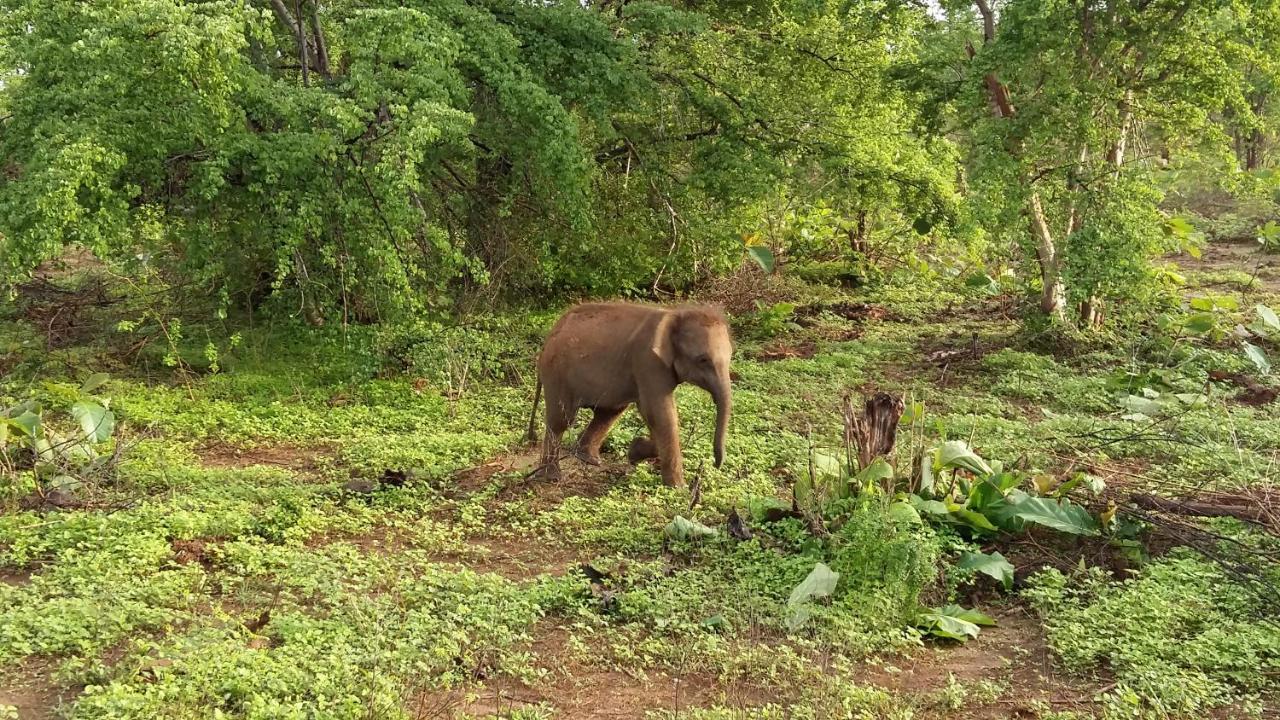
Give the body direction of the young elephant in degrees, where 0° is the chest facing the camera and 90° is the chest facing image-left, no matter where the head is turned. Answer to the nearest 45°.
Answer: approximately 270°

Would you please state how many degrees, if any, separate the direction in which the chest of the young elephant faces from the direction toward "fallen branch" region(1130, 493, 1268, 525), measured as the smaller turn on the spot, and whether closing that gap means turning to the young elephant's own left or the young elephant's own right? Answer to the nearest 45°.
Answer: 0° — it already faces it

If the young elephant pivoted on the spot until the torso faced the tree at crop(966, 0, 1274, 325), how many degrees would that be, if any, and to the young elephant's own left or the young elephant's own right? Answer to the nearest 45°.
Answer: approximately 45° to the young elephant's own left

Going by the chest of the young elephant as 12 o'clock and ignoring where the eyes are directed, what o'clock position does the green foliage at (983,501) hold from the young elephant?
The green foliage is roughly at 1 o'clock from the young elephant.
